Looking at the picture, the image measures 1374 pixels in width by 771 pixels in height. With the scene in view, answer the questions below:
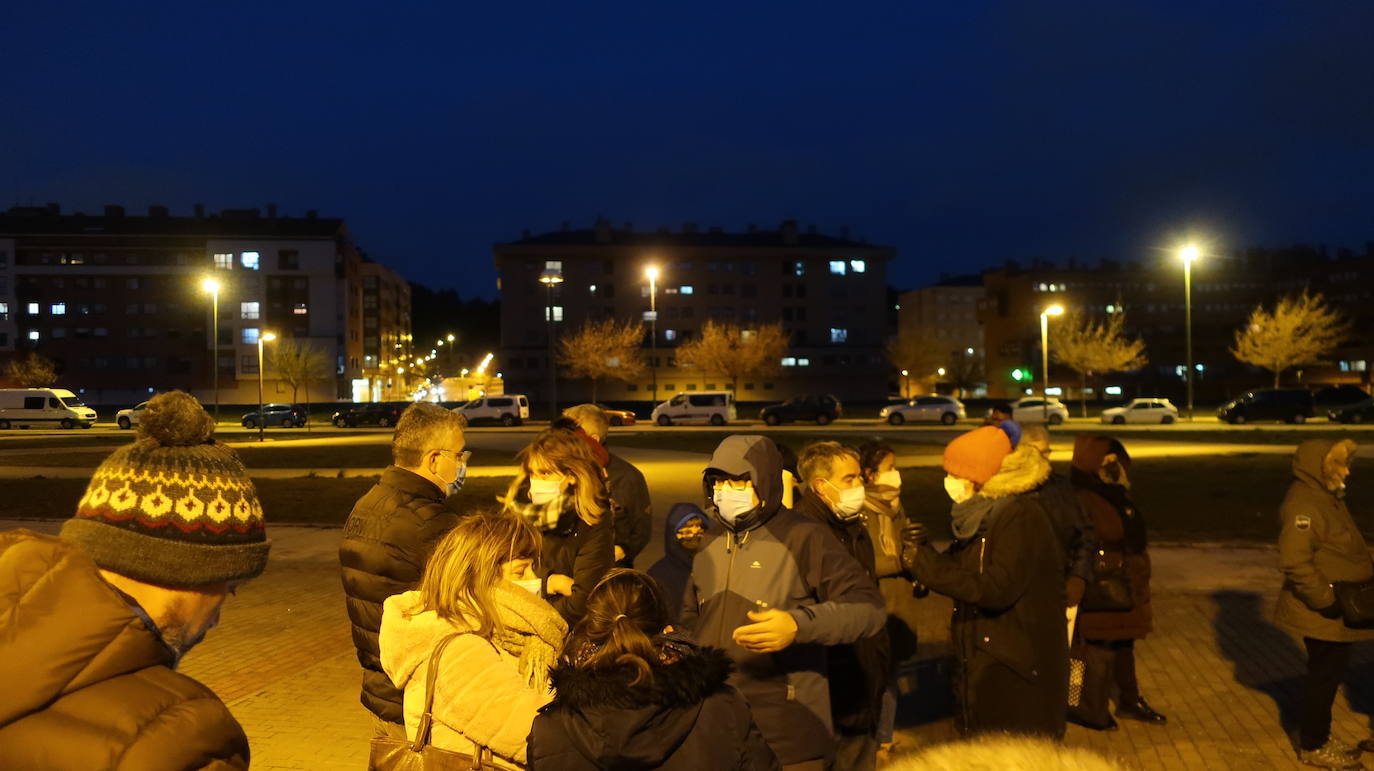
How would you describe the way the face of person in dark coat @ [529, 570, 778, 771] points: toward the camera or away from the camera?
away from the camera

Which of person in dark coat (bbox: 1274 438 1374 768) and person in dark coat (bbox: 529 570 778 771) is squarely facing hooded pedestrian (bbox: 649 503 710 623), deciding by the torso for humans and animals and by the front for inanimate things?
person in dark coat (bbox: 529 570 778 771)

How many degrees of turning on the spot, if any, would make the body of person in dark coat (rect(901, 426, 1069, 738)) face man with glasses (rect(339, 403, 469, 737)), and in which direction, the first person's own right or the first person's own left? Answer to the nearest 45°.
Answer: approximately 45° to the first person's own left

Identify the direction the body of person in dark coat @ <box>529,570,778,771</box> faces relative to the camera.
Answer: away from the camera

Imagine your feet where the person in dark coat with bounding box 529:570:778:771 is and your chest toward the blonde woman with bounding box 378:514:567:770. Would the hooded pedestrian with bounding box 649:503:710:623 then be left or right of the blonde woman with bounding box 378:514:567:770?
right

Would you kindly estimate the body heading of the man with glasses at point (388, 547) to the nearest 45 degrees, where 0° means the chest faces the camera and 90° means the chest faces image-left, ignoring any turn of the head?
approximately 225°

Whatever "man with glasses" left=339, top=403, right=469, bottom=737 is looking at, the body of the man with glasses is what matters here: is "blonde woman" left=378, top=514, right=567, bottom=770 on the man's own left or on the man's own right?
on the man's own right

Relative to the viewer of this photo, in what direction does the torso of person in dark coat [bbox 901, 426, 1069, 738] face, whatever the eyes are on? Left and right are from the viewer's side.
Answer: facing to the left of the viewer

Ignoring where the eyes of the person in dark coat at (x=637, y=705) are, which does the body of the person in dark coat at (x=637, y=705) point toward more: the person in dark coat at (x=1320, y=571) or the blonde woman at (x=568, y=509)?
the blonde woman

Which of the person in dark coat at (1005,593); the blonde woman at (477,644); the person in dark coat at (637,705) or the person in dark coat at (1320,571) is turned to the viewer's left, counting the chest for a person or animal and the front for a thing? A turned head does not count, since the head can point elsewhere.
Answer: the person in dark coat at (1005,593)
